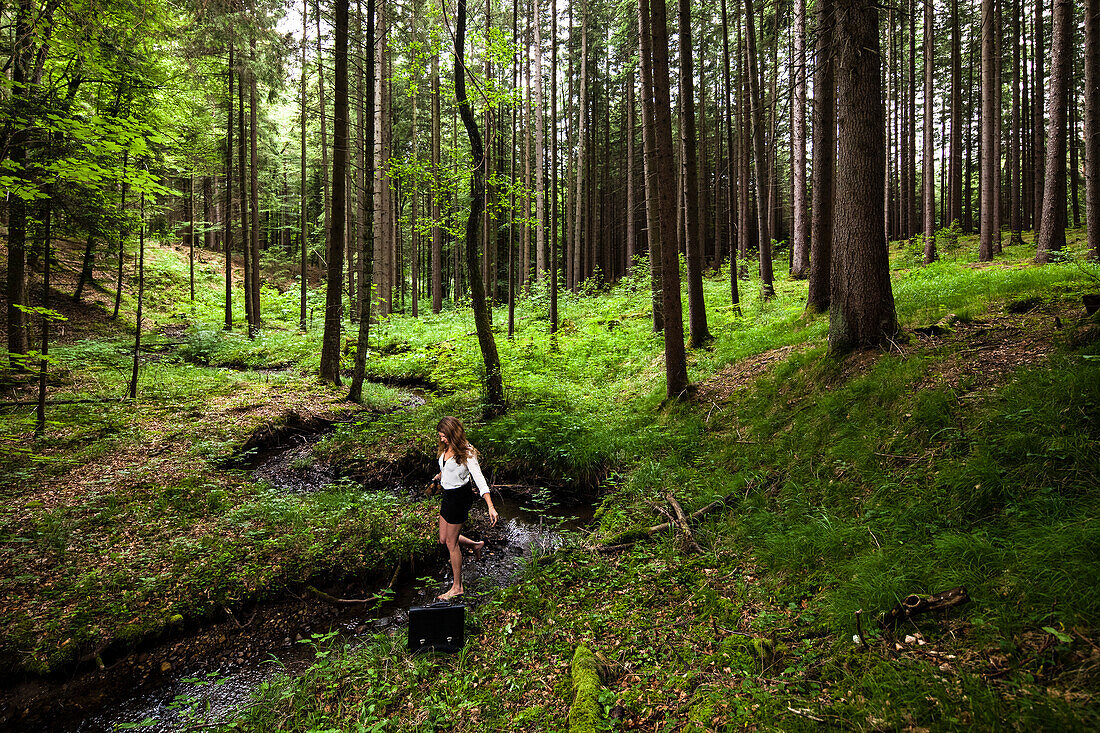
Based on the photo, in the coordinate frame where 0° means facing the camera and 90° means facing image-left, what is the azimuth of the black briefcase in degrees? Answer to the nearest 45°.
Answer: approximately 0°

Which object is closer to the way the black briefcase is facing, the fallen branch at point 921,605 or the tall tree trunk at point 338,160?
the fallen branch

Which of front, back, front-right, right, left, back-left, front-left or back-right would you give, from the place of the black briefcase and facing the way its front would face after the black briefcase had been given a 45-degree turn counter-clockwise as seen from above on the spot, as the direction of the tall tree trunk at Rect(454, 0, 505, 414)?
back-left
